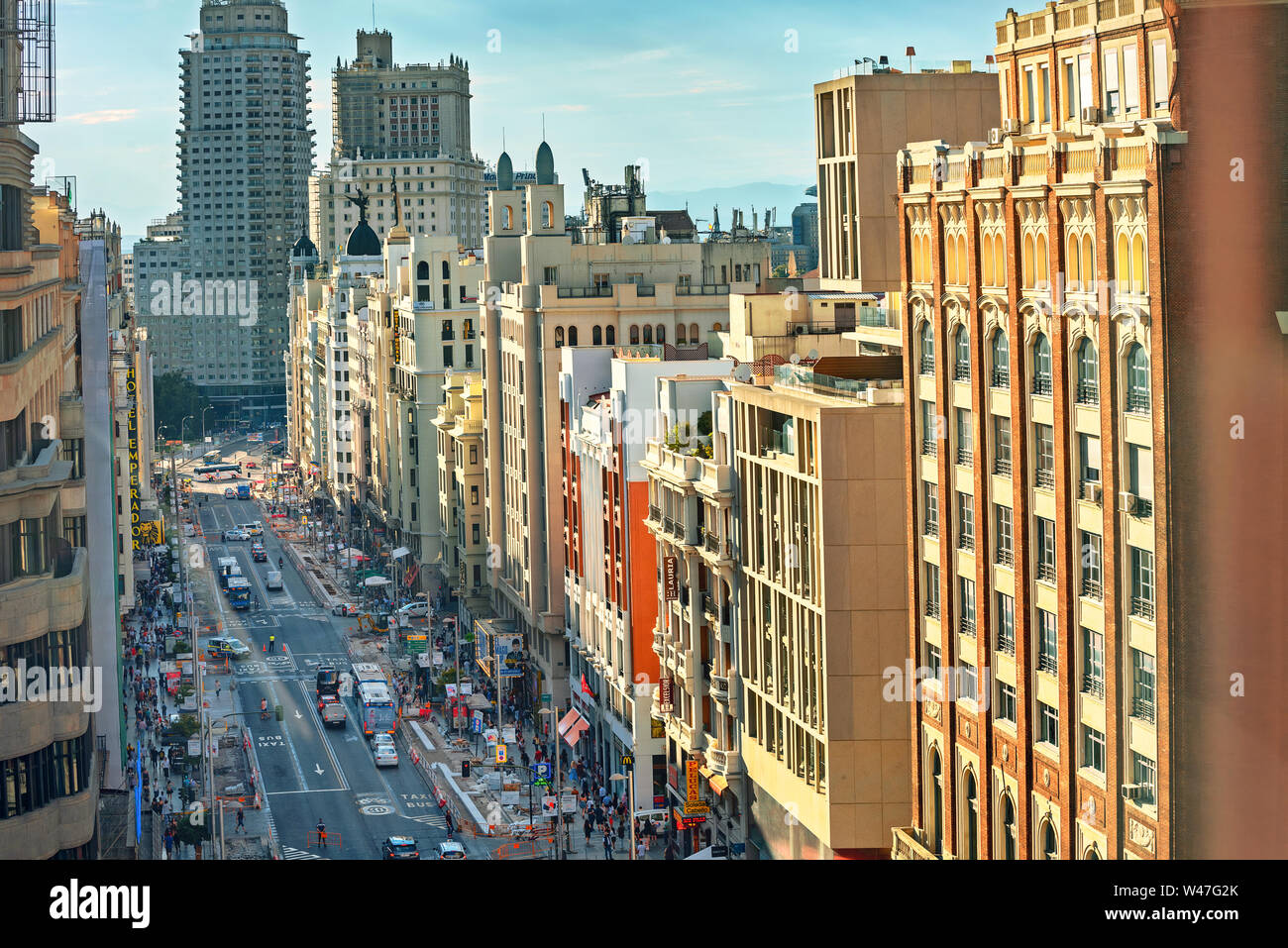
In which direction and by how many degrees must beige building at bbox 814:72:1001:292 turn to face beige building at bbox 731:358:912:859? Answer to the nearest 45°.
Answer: approximately 90° to its left

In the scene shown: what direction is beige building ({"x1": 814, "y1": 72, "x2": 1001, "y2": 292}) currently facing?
to the viewer's left

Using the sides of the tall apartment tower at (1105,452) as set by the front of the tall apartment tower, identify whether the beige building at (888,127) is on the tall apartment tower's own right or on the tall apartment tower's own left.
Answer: on the tall apartment tower's own right

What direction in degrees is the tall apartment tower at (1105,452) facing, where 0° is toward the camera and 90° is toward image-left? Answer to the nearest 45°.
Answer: approximately 45°

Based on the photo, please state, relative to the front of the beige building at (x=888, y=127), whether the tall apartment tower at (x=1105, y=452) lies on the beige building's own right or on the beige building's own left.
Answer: on the beige building's own left

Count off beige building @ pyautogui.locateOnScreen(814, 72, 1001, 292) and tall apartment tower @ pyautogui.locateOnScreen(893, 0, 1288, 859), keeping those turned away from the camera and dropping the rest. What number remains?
0

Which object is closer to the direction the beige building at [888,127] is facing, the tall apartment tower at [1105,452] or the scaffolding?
the scaffolding
